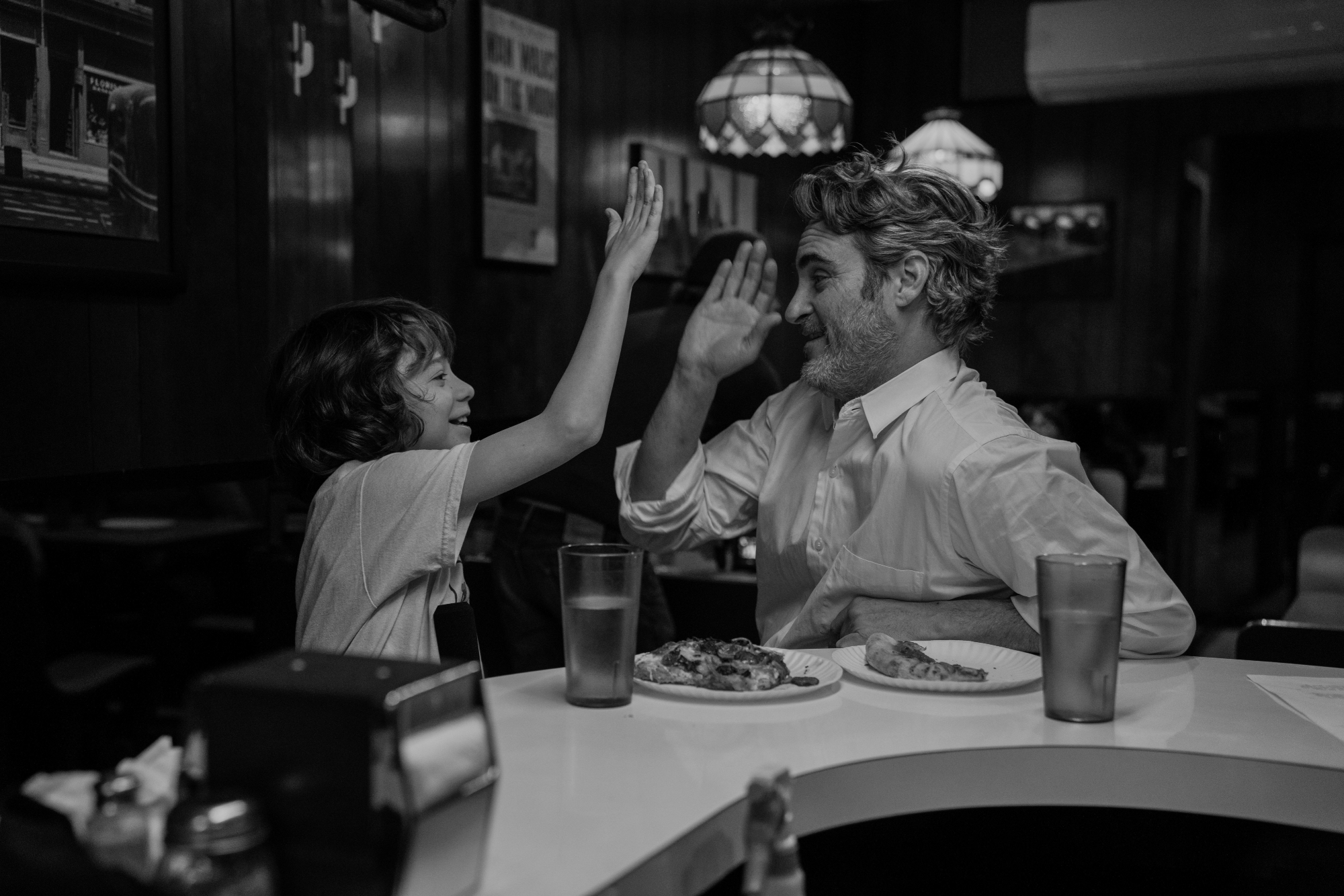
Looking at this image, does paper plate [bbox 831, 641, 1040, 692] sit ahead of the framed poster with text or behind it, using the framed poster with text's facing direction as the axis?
ahead

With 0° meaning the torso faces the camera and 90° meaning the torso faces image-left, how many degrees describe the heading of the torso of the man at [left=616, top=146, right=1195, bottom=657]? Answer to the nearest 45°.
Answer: approximately 45°

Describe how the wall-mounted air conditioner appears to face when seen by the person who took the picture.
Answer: facing the viewer and to the left of the viewer

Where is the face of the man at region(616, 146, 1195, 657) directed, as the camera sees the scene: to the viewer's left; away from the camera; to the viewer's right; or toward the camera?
to the viewer's left

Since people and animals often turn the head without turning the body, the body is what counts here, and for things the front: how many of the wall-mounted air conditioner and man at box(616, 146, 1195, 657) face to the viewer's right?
0

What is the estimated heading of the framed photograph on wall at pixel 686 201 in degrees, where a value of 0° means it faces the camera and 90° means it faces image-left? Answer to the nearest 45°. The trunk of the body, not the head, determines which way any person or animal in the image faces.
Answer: approximately 315°

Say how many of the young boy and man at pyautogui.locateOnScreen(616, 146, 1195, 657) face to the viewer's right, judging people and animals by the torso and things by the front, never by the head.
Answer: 1

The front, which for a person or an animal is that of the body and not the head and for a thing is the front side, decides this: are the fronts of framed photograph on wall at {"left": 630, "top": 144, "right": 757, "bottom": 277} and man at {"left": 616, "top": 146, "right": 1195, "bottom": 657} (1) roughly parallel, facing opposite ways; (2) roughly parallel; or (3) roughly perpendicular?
roughly perpendicular

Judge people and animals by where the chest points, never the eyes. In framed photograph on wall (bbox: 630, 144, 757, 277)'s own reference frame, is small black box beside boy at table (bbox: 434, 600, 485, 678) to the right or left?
on its right

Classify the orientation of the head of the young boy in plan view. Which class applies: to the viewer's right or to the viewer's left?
to the viewer's right

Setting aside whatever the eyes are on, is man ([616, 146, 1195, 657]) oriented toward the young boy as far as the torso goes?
yes

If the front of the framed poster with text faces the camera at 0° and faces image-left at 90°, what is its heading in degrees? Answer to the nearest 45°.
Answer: approximately 315°
